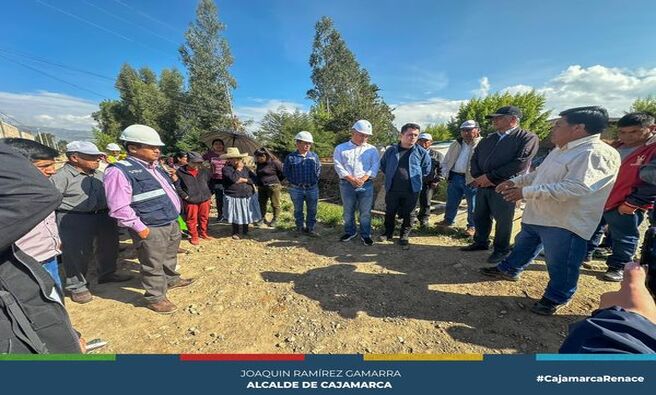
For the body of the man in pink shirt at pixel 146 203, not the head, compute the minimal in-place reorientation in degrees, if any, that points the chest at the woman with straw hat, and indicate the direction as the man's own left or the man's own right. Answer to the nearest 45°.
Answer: approximately 90° to the man's own left

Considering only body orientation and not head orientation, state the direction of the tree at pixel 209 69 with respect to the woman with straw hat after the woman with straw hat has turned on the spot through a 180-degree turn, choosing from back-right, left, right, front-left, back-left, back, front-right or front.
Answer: front

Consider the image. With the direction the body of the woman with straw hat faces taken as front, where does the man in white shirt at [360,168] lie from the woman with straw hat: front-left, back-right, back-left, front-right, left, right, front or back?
front-left

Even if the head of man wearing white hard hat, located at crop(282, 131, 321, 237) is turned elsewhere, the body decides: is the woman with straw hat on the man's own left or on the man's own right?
on the man's own right

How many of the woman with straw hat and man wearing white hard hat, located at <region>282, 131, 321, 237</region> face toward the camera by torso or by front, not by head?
2

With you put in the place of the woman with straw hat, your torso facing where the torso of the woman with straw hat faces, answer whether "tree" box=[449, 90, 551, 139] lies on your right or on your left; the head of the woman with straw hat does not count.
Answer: on your left

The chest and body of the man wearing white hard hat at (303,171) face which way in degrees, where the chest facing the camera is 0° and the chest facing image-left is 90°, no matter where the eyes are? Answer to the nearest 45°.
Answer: approximately 0°

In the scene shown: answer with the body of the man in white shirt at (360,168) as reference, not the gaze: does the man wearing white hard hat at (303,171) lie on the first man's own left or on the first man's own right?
on the first man's own right

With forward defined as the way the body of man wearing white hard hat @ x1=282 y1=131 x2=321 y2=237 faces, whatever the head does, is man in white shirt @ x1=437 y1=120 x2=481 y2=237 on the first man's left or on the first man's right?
on the first man's left

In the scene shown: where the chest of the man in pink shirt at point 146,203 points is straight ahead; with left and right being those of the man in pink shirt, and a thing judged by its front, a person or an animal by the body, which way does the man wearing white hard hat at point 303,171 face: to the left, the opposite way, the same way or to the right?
to the right
